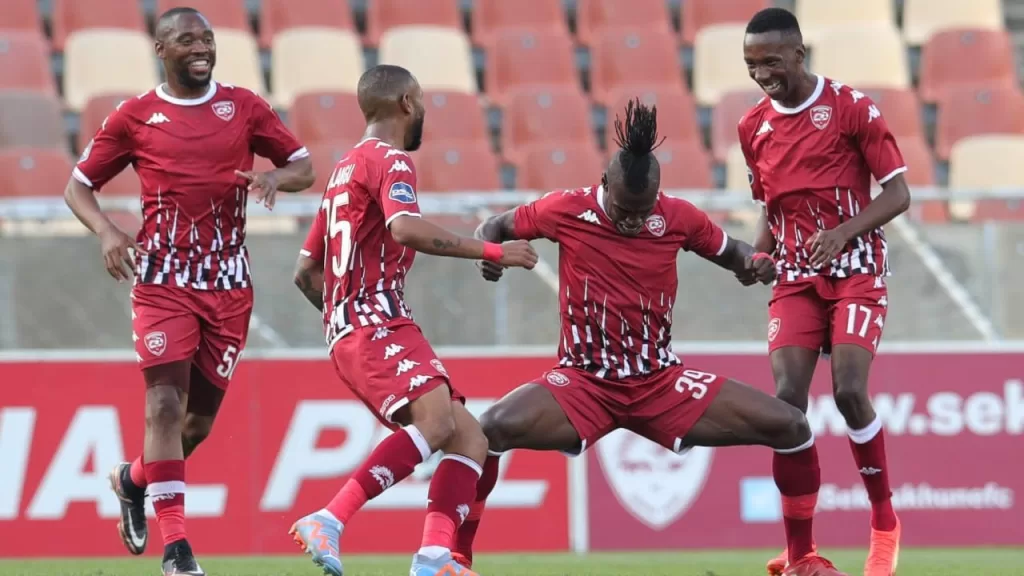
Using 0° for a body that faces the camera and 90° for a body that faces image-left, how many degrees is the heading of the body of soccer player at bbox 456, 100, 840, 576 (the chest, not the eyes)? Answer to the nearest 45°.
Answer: approximately 0°

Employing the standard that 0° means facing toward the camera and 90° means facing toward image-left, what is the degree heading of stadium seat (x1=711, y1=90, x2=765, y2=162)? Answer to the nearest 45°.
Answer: approximately 0°

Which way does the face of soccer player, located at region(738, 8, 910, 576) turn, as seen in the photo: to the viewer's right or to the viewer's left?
to the viewer's left

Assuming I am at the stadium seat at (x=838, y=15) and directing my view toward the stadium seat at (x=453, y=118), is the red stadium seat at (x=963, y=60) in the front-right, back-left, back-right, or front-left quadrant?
back-left

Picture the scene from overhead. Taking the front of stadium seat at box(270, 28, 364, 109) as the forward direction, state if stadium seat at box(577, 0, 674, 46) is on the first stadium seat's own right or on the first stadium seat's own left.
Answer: on the first stadium seat's own left

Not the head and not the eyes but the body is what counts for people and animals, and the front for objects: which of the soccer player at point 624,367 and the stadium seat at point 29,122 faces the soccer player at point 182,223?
the stadium seat

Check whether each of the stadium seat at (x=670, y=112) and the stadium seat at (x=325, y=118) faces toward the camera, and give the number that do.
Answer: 2

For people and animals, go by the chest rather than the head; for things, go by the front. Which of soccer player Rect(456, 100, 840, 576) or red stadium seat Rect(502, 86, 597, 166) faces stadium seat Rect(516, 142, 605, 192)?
the red stadium seat
